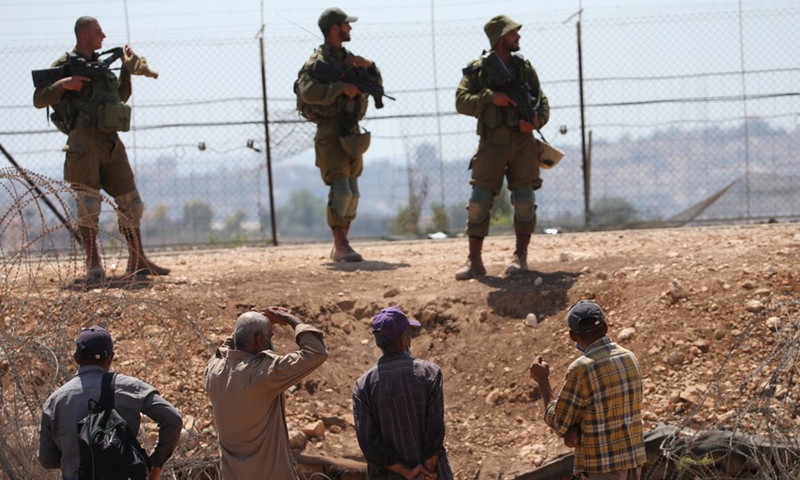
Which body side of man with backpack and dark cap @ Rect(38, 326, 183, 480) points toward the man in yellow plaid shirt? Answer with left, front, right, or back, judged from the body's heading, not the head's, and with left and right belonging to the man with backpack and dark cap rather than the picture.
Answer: right

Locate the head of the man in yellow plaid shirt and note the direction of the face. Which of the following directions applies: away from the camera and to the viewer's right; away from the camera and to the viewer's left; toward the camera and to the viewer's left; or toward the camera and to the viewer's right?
away from the camera and to the viewer's left

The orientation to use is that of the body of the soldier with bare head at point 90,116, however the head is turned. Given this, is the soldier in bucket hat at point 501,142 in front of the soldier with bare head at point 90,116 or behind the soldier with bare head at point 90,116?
in front

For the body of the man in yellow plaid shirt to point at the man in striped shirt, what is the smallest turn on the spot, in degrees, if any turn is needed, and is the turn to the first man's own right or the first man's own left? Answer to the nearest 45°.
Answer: approximately 45° to the first man's own left

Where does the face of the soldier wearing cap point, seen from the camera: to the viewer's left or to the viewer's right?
to the viewer's right

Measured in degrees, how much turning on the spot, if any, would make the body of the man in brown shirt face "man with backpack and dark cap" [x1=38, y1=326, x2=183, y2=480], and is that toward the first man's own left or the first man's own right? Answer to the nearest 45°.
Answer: approximately 135° to the first man's own left

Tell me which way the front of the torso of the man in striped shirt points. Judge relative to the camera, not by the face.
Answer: away from the camera
